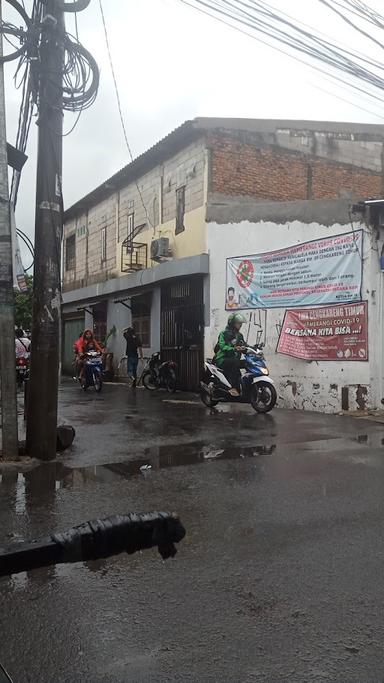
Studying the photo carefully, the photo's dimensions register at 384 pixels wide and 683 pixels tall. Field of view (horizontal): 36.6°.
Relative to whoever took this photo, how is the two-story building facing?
facing the viewer and to the left of the viewer

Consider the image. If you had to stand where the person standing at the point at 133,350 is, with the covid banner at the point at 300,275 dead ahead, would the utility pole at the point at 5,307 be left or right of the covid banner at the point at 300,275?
right

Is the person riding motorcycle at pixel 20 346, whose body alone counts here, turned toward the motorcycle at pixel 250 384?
no

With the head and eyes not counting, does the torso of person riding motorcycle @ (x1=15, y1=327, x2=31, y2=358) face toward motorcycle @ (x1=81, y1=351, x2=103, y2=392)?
no

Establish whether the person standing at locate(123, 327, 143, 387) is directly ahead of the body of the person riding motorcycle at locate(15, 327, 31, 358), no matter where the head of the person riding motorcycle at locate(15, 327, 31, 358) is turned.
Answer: no
